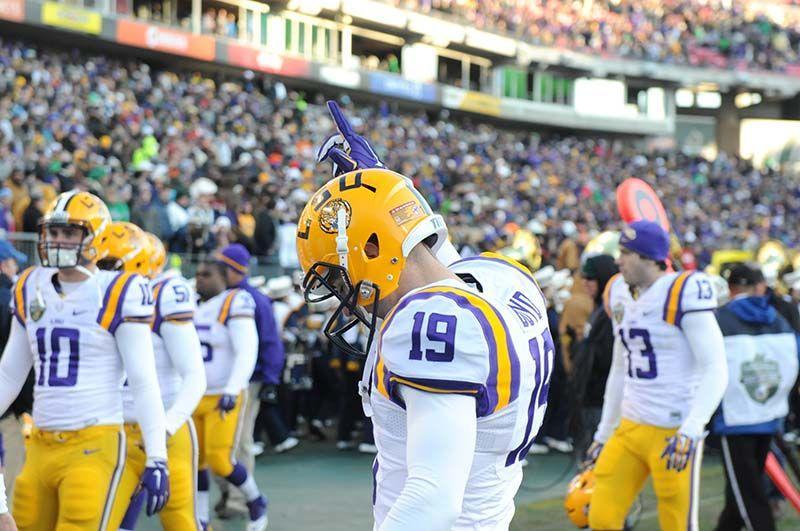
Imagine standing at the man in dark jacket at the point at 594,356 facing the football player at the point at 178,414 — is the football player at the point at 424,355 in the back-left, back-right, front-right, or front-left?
front-left

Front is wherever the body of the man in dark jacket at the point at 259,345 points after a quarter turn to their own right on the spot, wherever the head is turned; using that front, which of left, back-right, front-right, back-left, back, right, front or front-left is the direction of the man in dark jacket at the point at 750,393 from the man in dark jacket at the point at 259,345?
back-right

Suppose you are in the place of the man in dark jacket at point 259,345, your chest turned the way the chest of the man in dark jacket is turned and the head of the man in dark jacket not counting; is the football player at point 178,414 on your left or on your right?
on your left

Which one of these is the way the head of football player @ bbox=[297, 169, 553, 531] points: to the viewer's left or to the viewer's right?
to the viewer's left

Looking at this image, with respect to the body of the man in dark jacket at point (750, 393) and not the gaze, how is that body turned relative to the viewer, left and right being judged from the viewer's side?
facing away from the viewer

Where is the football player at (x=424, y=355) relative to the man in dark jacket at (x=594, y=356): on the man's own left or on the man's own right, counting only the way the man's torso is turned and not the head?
on the man's own left

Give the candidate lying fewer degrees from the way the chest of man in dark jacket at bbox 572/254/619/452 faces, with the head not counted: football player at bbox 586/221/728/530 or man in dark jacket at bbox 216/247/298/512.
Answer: the man in dark jacket

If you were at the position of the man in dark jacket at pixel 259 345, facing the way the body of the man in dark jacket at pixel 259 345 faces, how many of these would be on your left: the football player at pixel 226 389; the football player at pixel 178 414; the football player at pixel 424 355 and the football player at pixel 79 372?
4

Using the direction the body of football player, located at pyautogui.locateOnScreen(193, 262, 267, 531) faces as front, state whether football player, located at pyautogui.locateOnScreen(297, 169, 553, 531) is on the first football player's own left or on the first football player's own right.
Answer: on the first football player's own left

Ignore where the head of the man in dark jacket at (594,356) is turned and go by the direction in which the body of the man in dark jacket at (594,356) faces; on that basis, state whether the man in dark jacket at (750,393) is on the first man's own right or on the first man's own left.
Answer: on the first man's own left
